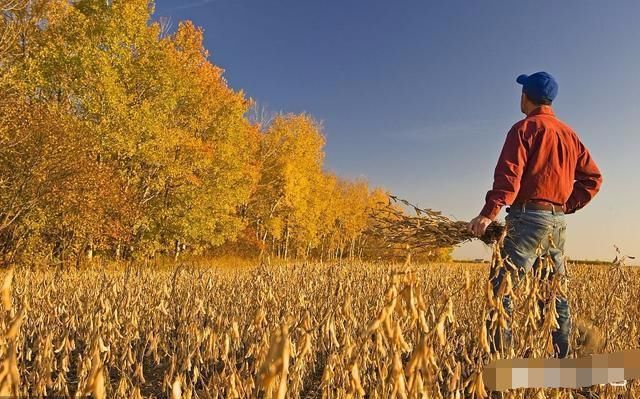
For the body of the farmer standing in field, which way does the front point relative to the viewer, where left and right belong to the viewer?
facing away from the viewer and to the left of the viewer

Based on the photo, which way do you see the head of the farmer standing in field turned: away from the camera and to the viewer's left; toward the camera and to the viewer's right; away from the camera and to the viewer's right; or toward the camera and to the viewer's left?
away from the camera and to the viewer's left
